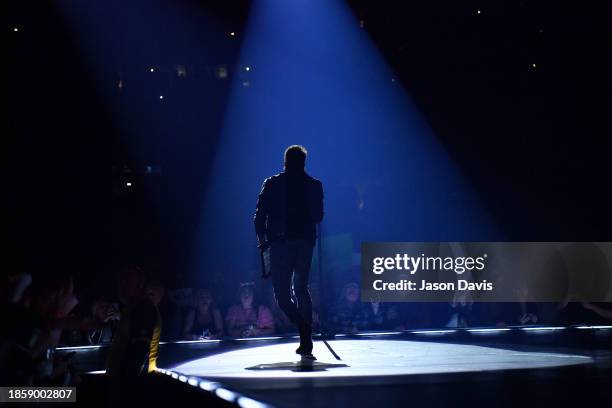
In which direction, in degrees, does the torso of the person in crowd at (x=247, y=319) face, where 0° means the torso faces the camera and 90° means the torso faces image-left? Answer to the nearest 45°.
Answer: approximately 0°

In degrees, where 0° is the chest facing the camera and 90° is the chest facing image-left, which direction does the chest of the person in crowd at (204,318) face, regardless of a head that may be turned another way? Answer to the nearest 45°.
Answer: approximately 0°

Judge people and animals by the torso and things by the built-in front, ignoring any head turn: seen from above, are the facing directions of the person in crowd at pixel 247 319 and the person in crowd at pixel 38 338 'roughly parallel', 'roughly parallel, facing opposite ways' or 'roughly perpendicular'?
roughly perpendicular

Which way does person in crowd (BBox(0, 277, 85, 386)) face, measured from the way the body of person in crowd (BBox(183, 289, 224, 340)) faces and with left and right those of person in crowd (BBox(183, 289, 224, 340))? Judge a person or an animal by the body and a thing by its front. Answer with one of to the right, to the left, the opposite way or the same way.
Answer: to the left

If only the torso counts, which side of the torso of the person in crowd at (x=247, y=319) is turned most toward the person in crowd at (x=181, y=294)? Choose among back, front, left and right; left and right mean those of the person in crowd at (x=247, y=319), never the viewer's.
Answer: right

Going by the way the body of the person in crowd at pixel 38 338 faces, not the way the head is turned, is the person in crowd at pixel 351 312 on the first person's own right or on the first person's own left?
on the first person's own left

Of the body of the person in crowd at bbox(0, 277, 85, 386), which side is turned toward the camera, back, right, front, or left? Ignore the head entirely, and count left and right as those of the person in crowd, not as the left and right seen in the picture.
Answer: right

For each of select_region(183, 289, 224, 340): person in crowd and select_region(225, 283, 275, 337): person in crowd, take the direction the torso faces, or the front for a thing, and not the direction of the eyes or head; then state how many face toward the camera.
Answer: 2
